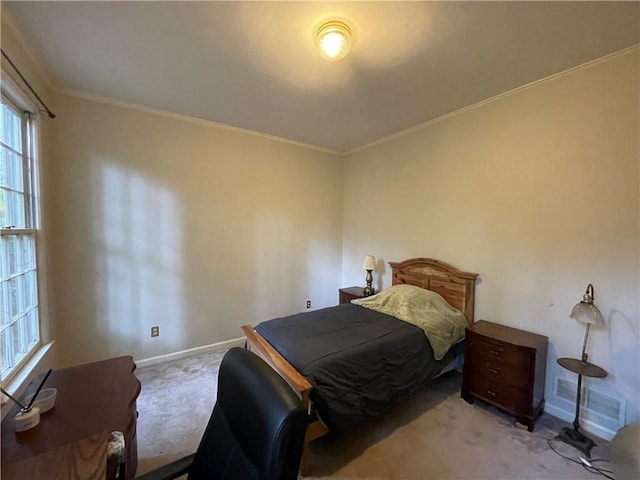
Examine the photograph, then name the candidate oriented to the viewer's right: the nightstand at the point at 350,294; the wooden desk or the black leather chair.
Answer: the wooden desk

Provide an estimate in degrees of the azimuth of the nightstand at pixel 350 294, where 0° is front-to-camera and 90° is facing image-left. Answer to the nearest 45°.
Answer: approximately 45°

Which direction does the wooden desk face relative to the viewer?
to the viewer's right

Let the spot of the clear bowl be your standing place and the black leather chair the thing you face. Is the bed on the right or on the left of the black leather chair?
left

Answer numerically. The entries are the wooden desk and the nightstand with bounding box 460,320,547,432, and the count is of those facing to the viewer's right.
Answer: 1

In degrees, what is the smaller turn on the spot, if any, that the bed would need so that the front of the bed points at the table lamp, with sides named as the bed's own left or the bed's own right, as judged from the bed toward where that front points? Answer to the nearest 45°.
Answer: approximately 135° to the bed's own right

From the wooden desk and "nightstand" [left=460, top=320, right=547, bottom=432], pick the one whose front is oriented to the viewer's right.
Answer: the wooden desk
